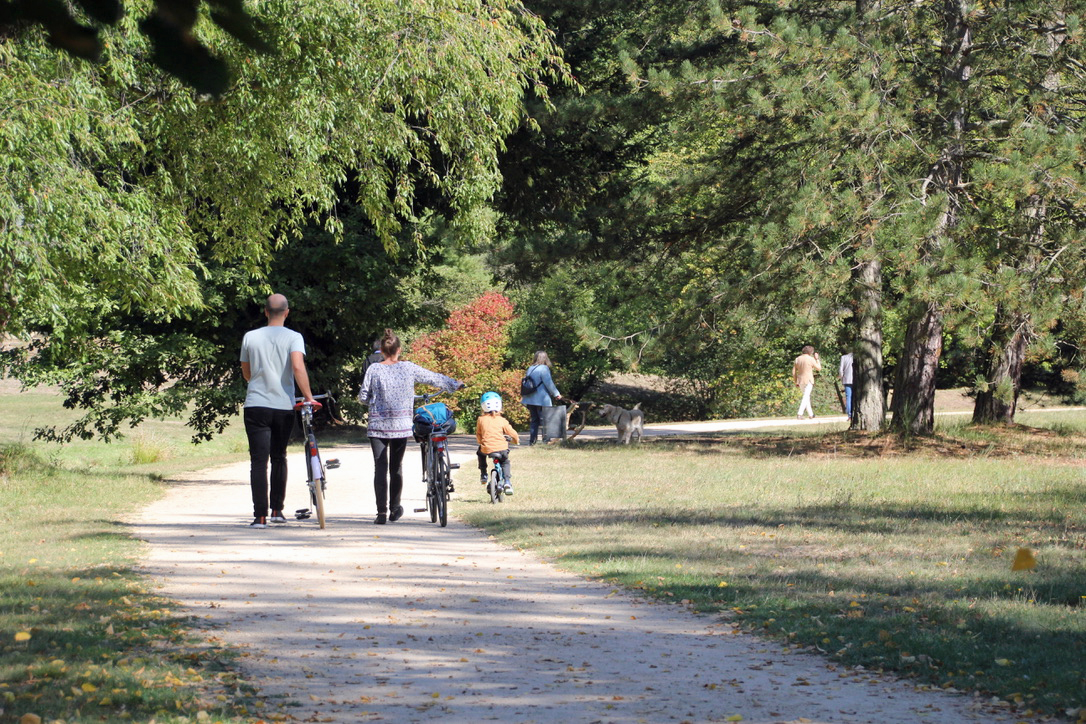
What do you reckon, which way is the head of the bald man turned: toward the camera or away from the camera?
away from the camera

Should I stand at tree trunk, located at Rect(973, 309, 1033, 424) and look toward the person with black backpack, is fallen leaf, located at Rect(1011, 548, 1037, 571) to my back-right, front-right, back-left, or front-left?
front-left

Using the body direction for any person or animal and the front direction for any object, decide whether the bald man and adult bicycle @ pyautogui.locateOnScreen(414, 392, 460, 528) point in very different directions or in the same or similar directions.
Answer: same or similar directions

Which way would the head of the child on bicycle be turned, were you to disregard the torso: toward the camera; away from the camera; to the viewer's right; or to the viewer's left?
away from the camera

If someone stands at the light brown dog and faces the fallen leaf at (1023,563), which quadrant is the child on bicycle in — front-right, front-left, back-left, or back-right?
front-right

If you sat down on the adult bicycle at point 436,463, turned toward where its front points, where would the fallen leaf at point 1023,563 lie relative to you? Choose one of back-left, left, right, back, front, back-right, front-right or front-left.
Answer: back-right

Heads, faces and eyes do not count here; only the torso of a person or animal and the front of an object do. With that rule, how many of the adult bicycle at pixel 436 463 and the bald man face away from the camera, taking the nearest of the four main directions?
2

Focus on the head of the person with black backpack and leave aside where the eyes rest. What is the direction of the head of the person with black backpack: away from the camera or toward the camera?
away from the camera

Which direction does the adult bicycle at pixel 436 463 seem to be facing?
away from the camera

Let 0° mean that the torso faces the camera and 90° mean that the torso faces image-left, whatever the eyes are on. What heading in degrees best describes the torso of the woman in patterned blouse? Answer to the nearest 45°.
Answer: approximately 180°

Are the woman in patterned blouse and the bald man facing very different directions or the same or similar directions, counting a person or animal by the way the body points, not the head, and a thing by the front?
same or similar directions

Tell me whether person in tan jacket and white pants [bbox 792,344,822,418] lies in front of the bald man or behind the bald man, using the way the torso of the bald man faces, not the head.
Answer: in front

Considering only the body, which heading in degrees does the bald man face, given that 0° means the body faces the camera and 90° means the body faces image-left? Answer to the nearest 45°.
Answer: approximately 180°

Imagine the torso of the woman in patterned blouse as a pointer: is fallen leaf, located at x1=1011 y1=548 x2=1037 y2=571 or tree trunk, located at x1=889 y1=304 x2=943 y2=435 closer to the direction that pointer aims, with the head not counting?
the tree trunk

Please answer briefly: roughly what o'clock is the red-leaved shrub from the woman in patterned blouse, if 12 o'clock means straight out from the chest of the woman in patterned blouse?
The red-leaved shrub is roughly at 12 o'clock from the woman in patterned blouse.

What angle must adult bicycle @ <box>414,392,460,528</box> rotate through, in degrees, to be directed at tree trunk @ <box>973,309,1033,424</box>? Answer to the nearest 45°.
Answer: approximately 45° to its right

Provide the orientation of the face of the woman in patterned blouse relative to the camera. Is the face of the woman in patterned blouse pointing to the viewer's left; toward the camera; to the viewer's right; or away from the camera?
away from the camera
